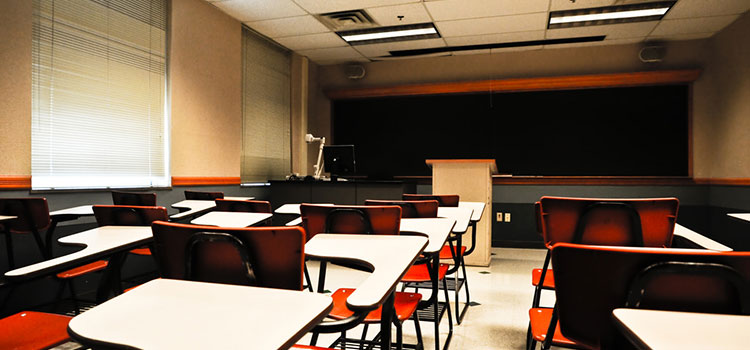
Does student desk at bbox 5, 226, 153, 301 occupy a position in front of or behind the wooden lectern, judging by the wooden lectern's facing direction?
in front

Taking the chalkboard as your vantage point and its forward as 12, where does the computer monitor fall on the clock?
The computer monitor is roughly at 2 o'clock from the chalkboard.

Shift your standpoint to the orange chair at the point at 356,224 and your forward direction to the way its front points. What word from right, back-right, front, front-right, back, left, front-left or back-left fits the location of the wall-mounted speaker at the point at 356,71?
front

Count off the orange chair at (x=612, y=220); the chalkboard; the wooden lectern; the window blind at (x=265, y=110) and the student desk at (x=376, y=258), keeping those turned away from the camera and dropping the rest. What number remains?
2

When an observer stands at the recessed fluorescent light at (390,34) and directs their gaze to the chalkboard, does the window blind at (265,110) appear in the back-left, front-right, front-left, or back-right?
back-left

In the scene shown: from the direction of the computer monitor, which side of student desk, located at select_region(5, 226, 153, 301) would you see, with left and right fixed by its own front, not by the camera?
front

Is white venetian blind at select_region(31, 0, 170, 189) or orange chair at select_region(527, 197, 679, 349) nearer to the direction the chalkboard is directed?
the orange chair

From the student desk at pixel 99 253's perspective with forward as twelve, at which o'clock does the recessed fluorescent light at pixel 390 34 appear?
The recessed fluorescent light is roughly at 12 o'clock from the student desk.

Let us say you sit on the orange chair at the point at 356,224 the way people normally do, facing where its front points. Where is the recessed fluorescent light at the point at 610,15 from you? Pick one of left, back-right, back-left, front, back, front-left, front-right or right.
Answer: front-right

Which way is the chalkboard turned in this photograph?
toward the camera

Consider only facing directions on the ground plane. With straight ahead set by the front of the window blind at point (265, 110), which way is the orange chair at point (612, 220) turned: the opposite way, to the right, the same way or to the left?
to the left

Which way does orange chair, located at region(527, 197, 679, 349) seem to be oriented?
away from the camera

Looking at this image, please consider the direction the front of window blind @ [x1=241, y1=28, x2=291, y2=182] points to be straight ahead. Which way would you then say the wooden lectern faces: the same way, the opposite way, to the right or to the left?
to the right

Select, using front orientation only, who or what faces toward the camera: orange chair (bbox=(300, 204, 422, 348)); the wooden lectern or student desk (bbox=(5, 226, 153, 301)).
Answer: the wooden lectern

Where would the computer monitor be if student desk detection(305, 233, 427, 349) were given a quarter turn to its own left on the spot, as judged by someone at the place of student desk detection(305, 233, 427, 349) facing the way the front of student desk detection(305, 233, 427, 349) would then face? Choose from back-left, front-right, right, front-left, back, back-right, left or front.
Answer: right

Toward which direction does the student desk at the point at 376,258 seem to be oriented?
away from the camera

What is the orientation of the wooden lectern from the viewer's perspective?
toward the camera

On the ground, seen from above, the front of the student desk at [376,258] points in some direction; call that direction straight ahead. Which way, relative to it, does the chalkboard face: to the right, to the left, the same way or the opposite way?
the opposite way

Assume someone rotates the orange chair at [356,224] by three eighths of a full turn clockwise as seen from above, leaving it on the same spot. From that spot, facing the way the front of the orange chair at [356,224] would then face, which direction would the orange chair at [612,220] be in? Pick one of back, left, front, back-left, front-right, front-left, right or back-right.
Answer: front-left

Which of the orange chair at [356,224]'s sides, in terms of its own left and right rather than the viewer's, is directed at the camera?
back
